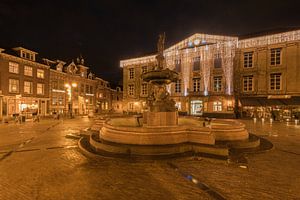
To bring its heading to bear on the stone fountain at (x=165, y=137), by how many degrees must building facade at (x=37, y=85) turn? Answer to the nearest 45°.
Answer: approximately 45° to its right

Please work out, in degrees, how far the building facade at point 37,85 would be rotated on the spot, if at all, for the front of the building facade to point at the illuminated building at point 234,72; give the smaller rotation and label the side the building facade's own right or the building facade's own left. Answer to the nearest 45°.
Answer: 0° — it already faces it

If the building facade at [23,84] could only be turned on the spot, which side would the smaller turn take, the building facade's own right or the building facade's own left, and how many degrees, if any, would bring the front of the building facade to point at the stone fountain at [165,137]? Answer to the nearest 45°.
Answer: approximately 45° to the building facade's own right

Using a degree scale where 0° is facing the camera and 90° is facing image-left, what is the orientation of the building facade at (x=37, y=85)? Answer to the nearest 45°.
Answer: approximately 315°

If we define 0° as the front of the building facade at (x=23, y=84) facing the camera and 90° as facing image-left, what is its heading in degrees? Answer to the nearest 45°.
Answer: approximately 315°
